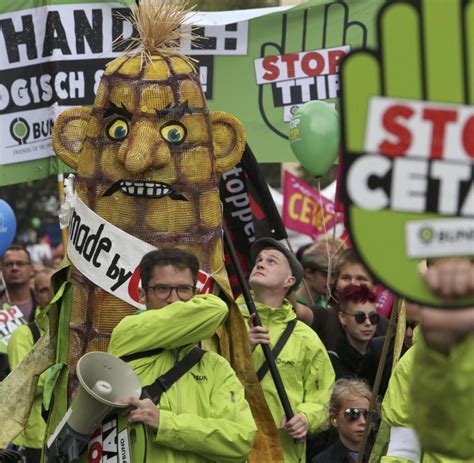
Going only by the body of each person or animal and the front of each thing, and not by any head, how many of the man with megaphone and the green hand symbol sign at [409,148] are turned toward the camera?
2

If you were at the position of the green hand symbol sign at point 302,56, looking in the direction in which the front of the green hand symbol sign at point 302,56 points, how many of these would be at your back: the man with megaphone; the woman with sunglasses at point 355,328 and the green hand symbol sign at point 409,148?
0

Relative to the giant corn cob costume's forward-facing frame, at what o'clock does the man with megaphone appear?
The man with megaphone is roughly at 12 o'clock from the giant corn cob costume.

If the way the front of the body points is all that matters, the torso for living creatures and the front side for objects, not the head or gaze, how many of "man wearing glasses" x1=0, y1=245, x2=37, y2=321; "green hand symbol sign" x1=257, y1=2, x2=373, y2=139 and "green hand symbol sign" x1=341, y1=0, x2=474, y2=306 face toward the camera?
3

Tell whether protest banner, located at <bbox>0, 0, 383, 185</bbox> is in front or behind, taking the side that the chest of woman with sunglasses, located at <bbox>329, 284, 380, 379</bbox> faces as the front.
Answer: behind

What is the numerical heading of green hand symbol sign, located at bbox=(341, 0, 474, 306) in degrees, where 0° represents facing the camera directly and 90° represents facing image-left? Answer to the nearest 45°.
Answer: approximately 0°

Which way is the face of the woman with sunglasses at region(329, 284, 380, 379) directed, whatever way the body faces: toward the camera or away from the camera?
toward the camera

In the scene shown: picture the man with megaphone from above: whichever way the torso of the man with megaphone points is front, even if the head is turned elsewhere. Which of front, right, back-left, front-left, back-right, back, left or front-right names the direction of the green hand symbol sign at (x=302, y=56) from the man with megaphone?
back

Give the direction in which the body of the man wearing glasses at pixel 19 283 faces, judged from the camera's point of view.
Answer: toward the camera

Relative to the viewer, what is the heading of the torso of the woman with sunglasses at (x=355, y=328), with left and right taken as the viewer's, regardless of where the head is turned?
facing the viewer and to the right of the viewer

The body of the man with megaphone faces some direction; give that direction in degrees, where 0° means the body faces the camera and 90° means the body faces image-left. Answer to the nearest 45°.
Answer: approximately 0°

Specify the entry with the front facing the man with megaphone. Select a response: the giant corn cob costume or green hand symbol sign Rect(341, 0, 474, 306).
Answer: the giant corn cob costume

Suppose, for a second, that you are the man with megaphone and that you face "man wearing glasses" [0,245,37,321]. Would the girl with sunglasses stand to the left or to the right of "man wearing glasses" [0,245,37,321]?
right

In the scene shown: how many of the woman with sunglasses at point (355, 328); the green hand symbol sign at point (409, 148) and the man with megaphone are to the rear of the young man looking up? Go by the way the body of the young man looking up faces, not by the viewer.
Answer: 1

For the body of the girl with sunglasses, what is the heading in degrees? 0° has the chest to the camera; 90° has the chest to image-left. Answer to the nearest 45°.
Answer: approximately 315°

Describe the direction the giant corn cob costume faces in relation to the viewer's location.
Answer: facing the viewer

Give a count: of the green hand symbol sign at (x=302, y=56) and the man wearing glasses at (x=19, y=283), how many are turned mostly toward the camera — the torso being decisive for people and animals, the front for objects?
2

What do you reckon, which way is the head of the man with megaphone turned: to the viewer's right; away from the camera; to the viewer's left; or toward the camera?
toward the camera

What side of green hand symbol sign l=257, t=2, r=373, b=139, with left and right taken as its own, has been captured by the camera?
front
